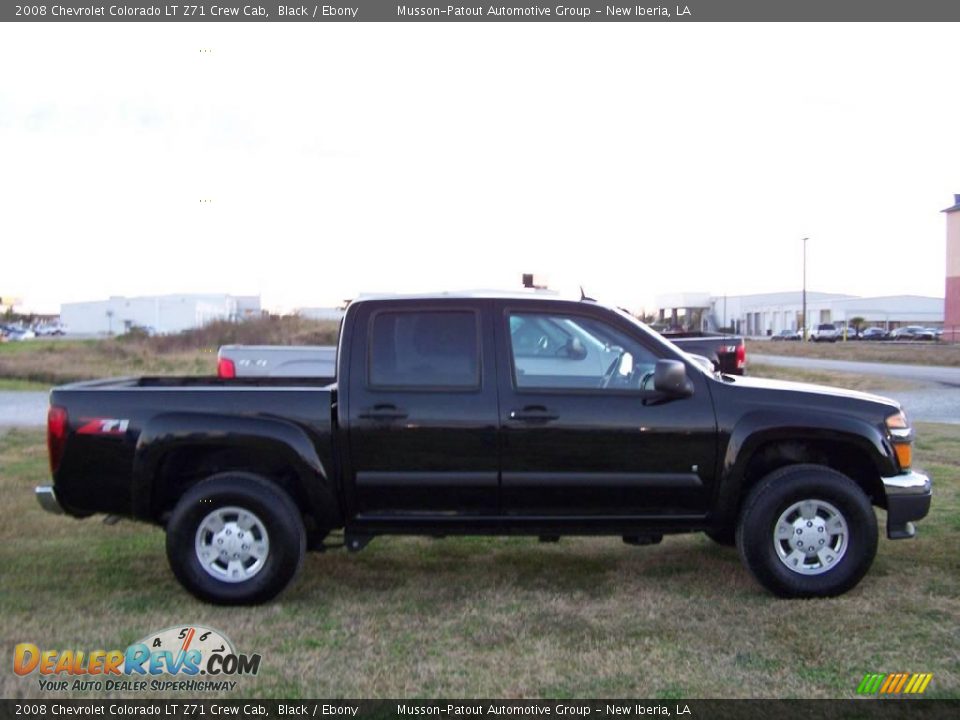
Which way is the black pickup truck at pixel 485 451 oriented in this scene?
to the viewer's right
